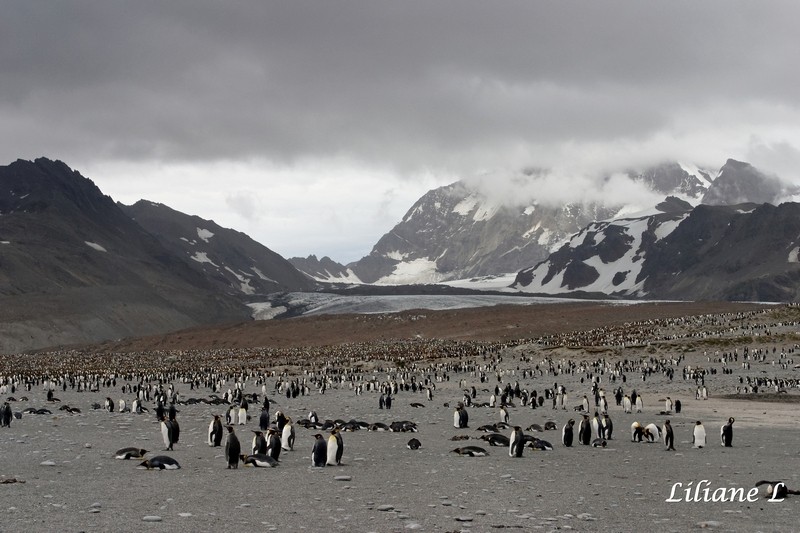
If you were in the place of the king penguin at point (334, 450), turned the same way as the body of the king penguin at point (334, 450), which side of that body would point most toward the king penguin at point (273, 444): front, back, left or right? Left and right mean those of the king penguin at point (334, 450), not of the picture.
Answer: right

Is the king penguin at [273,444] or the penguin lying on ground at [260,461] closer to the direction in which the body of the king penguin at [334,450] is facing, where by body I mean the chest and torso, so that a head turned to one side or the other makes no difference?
the penguin lying on ground

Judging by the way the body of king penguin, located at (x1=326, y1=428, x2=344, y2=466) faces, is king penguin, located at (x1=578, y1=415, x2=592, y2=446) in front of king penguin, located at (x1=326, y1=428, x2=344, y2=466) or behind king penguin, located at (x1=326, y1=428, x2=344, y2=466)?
behind

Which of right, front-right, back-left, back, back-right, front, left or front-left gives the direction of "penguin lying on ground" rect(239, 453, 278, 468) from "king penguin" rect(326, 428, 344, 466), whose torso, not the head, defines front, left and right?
front-right

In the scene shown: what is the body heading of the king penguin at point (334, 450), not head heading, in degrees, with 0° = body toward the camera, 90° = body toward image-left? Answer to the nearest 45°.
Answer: approximately 45°

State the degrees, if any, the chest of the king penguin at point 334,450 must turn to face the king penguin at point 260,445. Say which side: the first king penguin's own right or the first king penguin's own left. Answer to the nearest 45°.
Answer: approximately 90° to the first king penguin's own right

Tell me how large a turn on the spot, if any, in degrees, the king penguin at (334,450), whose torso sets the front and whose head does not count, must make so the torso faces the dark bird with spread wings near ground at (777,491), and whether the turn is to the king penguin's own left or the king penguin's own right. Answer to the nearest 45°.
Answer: approximately 90° to the king penguin's own left

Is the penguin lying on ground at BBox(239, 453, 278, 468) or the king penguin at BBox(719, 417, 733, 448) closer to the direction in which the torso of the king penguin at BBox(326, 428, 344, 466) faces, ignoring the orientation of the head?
the penguin lying on ground

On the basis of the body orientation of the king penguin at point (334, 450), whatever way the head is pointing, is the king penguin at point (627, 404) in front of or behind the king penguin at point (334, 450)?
behind

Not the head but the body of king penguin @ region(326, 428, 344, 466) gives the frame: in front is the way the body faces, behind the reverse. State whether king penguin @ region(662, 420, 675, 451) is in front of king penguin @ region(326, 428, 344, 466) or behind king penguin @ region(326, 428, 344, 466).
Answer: behind
